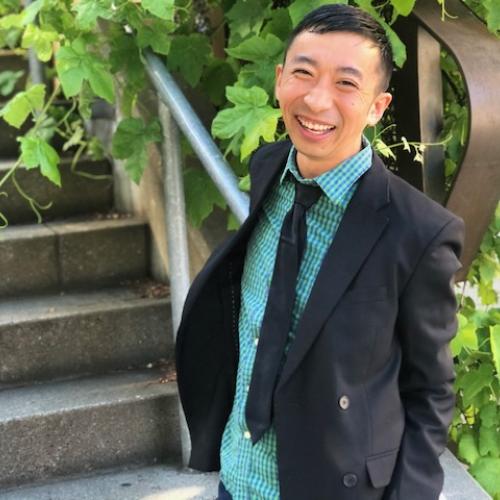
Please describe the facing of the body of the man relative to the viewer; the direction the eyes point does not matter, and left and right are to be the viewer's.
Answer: facing the viewer and to the left of the viewer

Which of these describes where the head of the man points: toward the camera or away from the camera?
toward the camera

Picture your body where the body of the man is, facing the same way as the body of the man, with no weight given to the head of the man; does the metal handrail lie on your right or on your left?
on your right

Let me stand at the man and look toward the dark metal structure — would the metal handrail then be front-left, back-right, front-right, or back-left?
front-left

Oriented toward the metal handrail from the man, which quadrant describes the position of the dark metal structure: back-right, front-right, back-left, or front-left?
front-right

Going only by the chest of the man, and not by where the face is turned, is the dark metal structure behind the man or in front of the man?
behind
